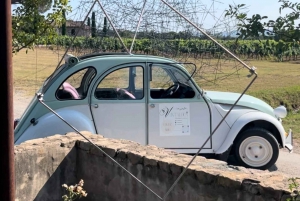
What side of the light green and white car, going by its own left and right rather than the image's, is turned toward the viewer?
right

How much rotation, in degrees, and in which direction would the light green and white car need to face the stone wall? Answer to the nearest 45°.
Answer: approximately 90° to its right

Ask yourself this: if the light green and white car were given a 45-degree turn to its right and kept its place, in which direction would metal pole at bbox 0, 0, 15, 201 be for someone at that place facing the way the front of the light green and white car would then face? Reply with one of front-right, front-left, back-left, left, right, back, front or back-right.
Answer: front-right
